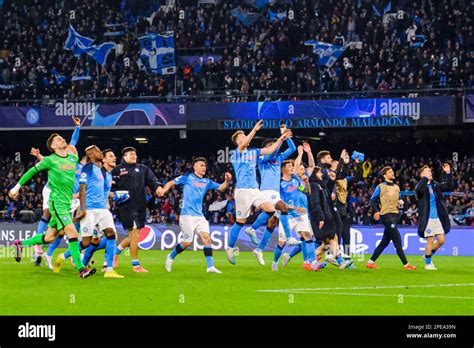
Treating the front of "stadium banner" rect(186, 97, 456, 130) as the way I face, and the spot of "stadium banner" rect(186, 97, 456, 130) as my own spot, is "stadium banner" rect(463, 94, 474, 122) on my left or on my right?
on my left

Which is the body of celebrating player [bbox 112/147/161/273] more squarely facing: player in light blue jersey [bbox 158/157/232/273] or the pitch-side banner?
the player in light blue jersey

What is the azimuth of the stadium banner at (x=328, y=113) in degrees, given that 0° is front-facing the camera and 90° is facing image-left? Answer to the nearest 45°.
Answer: approximately 0°

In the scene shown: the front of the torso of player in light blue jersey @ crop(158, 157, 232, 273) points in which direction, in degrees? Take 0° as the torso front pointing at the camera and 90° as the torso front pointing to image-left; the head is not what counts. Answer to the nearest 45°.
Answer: approximately 315°
